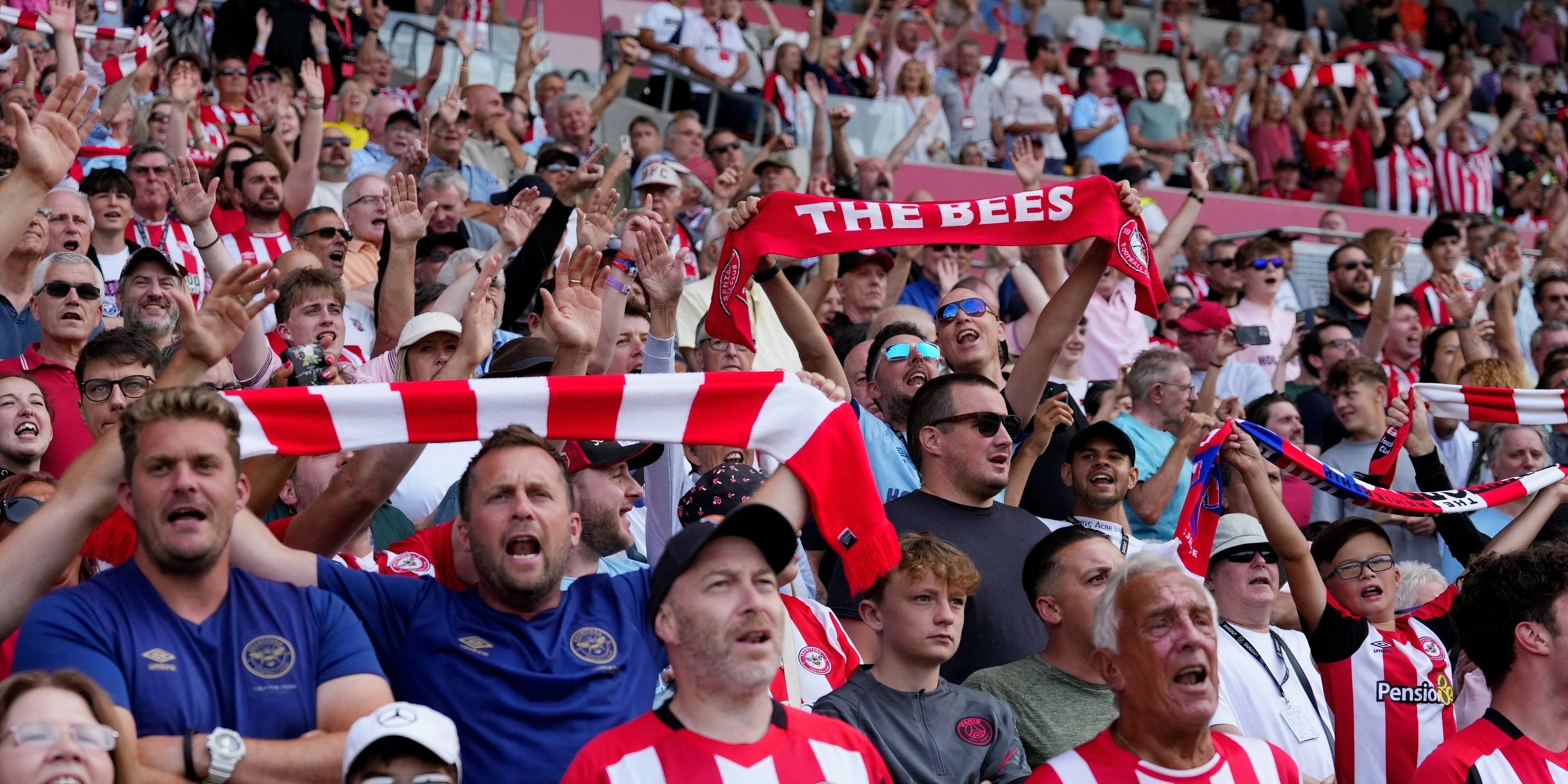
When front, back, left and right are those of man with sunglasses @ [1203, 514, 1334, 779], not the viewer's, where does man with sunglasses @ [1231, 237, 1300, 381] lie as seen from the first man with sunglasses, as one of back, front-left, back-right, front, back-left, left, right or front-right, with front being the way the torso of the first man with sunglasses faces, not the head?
back-left

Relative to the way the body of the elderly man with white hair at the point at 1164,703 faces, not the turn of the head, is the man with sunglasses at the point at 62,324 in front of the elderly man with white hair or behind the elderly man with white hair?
behind

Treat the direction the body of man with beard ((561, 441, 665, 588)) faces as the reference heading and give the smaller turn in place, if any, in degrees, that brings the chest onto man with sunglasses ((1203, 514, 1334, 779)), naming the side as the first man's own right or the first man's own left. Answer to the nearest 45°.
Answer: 0° — they already face them

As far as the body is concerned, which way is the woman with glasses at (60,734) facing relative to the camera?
toward the camera

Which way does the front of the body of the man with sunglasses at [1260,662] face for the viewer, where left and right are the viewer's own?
facing the viewer and to the right of the viewer

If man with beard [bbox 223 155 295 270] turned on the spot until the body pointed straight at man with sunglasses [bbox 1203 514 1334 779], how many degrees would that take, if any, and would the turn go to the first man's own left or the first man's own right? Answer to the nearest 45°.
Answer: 0° — they already face them

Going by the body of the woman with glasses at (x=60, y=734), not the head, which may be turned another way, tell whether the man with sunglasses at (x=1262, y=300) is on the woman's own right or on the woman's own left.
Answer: on the woman's own left

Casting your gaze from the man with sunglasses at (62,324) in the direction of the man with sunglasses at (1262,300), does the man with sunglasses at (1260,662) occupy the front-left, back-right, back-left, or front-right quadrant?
front-right

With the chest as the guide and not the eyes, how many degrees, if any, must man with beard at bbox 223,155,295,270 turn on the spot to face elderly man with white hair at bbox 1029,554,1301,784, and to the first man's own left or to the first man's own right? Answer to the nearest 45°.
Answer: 0° — they already face them

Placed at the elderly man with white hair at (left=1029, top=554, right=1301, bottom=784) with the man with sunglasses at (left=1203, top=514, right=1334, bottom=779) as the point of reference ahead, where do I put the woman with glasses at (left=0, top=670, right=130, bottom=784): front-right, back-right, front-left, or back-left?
back-left

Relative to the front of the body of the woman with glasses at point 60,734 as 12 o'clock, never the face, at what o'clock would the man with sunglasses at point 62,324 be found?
The man with sunglasses is roughly at 6 o'clock from the woman with glasses.
